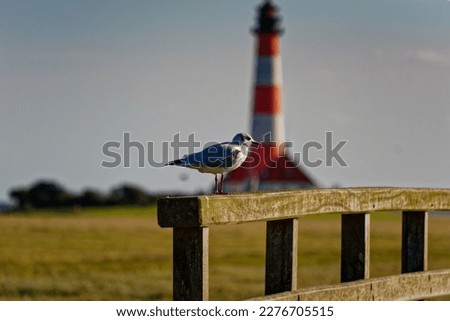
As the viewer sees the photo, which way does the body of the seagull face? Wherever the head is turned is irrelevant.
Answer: to the viewer's right
